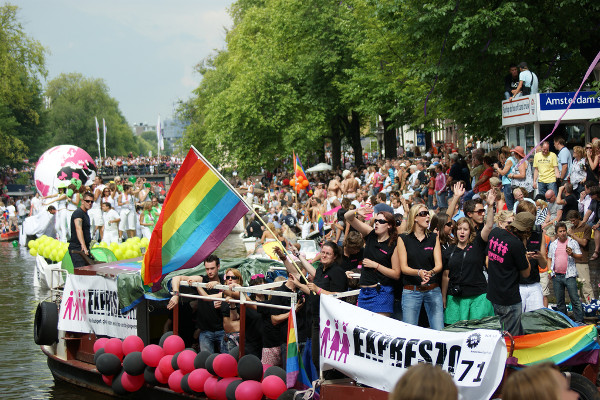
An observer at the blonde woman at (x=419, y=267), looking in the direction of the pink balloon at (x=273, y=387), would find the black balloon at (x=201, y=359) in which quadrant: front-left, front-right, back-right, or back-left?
front-right

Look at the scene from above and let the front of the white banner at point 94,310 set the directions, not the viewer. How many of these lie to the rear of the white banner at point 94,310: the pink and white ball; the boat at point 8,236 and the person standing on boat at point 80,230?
3

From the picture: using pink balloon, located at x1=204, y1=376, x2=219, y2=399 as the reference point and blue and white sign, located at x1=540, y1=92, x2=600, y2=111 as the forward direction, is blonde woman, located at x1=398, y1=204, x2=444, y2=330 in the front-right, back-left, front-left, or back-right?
front-right

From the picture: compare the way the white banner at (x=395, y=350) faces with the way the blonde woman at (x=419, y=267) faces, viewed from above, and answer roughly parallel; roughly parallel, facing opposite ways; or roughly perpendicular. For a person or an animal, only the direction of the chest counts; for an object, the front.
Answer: roughly parallel

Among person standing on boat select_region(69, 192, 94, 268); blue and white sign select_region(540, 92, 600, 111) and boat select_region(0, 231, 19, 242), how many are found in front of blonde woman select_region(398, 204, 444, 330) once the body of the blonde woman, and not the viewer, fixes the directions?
0

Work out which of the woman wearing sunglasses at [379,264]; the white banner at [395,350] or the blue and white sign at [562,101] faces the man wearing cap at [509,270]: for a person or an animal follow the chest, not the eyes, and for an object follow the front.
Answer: the blue and white sign

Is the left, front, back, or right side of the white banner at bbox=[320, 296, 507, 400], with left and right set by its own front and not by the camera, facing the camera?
front

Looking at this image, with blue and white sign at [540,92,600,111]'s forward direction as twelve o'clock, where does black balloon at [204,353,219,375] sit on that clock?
The black balloon is roughly at 1 o'clock from the blue and white sign.

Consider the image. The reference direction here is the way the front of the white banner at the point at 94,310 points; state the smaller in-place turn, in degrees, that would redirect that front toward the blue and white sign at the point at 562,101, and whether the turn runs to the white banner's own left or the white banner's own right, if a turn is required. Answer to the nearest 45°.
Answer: approximately 180°

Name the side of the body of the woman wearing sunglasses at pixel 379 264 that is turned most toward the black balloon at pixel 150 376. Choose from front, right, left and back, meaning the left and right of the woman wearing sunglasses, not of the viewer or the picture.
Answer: right

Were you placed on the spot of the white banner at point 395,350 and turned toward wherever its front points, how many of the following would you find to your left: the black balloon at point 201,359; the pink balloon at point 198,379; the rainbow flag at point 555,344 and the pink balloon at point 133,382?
1

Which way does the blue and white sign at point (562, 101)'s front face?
toward the camera

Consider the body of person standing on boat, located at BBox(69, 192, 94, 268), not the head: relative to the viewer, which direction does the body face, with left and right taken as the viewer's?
facing the viewer and to the right of the viewer

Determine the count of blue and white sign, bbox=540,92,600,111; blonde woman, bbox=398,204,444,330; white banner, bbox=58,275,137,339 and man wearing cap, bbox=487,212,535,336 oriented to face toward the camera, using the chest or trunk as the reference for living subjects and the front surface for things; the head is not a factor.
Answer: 3

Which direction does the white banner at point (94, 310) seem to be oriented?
toward the camera
